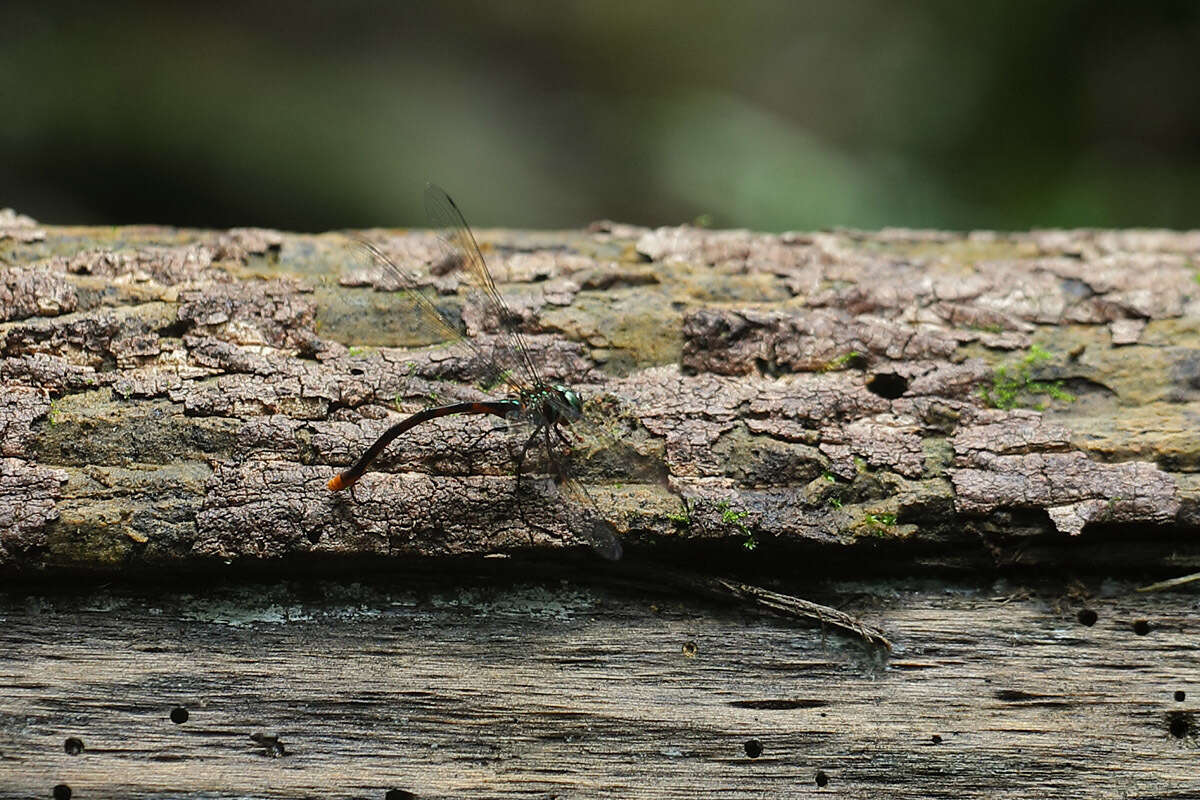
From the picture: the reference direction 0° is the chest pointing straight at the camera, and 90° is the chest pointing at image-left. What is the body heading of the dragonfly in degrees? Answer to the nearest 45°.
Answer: approximately 270°
